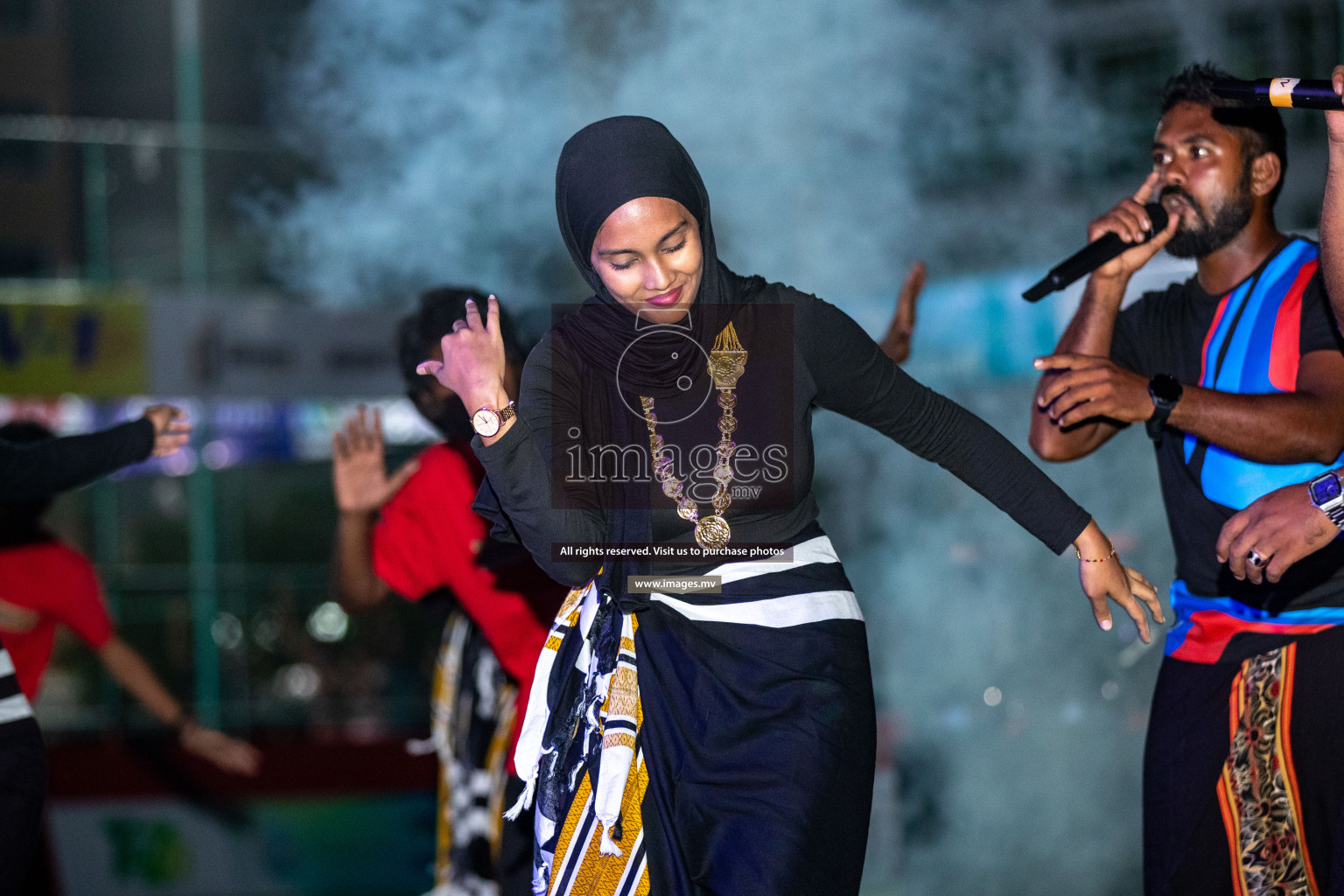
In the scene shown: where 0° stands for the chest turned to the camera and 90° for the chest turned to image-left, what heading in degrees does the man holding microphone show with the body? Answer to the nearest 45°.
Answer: approximately 45°

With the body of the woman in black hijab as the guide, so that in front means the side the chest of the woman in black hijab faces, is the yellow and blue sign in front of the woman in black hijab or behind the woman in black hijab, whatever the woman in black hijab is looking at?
behind

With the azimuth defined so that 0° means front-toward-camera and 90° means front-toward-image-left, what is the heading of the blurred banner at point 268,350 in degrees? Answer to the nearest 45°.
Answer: approximately 0°

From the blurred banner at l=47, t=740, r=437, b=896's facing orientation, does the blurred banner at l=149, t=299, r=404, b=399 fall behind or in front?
behind

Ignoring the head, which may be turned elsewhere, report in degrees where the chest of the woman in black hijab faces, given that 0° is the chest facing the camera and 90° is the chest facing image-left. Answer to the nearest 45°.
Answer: approximately 0°

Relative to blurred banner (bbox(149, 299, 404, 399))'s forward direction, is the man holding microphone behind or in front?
in front

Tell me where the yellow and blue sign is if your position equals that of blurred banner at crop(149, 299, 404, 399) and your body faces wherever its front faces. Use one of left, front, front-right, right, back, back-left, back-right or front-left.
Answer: right

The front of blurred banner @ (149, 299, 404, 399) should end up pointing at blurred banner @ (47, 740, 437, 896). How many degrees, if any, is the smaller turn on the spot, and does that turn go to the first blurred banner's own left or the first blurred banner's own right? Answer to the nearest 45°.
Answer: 0° — it already faces it

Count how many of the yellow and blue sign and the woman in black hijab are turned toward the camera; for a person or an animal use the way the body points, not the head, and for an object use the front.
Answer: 2

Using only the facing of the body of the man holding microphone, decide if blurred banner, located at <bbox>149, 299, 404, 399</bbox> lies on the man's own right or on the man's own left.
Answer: on the man's own right

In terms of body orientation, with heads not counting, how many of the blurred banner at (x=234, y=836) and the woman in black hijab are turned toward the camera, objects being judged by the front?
2

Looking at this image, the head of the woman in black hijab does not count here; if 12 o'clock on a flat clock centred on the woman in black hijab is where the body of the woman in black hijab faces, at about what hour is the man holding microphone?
The man holding microphone is roughly at 8 o'clock from the woman in black hijab.
